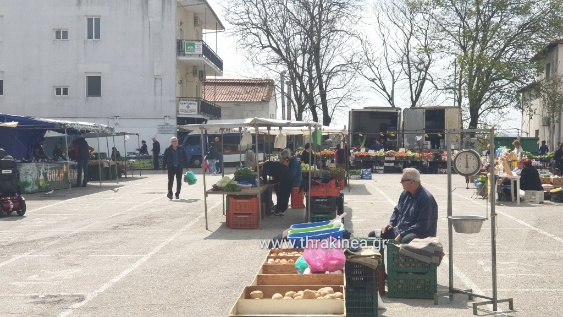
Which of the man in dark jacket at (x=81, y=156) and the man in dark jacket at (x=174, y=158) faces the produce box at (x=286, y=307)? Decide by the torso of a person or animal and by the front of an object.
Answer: the man in dark jacket at (x=174, y=158)

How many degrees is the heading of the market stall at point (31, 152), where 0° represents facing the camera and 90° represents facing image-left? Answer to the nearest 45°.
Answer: approximately 315°

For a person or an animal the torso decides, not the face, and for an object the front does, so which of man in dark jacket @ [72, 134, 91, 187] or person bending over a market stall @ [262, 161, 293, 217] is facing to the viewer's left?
the person bending over a market stall

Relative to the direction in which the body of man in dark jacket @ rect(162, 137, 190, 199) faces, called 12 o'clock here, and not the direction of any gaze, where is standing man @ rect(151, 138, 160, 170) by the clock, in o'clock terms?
The standing man is roughly at 6 o'clock from the man in dark jacket.

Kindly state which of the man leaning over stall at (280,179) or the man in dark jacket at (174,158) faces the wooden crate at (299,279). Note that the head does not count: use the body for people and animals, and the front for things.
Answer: the man in dark jacket

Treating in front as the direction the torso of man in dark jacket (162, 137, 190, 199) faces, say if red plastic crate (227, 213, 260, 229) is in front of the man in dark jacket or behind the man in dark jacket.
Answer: in front

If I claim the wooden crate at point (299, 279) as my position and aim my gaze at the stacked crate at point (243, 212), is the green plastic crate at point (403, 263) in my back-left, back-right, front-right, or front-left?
front-right

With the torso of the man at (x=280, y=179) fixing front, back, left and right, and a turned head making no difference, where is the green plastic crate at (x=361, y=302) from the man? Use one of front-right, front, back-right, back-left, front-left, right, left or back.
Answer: left

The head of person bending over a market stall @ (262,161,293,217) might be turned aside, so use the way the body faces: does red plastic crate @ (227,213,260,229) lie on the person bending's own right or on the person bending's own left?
on the person bending's own left

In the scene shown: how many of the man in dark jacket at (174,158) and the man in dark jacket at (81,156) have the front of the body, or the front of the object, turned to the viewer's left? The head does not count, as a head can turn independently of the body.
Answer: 0

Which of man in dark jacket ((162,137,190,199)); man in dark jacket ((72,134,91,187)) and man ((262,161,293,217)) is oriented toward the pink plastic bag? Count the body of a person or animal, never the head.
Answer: man in dark jacket ((162,137,190,199))

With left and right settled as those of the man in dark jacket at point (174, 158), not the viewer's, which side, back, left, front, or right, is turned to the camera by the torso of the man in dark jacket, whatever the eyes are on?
front

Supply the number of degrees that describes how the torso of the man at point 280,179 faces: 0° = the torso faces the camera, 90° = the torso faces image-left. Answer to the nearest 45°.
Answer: approximately 90°
